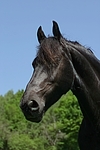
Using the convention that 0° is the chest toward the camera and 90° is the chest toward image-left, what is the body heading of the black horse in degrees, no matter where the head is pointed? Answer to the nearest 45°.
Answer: approximately 45°
